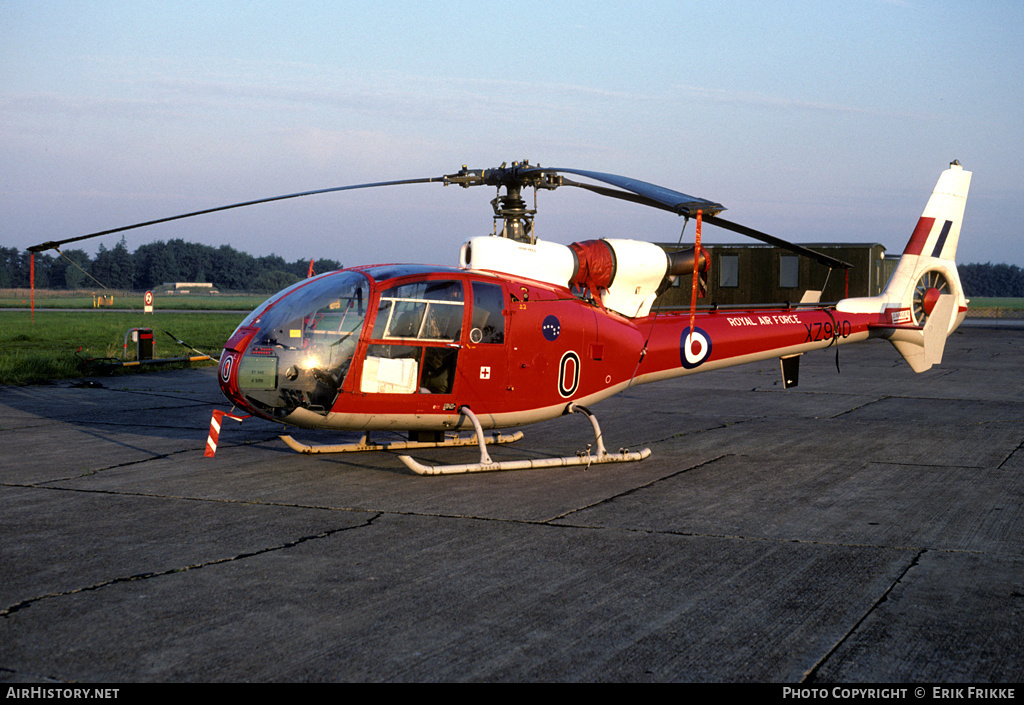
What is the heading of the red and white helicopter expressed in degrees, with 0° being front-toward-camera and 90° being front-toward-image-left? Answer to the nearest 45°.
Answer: approximately 45°

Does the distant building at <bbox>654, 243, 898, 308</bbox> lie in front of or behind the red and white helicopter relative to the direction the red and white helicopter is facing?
behind
